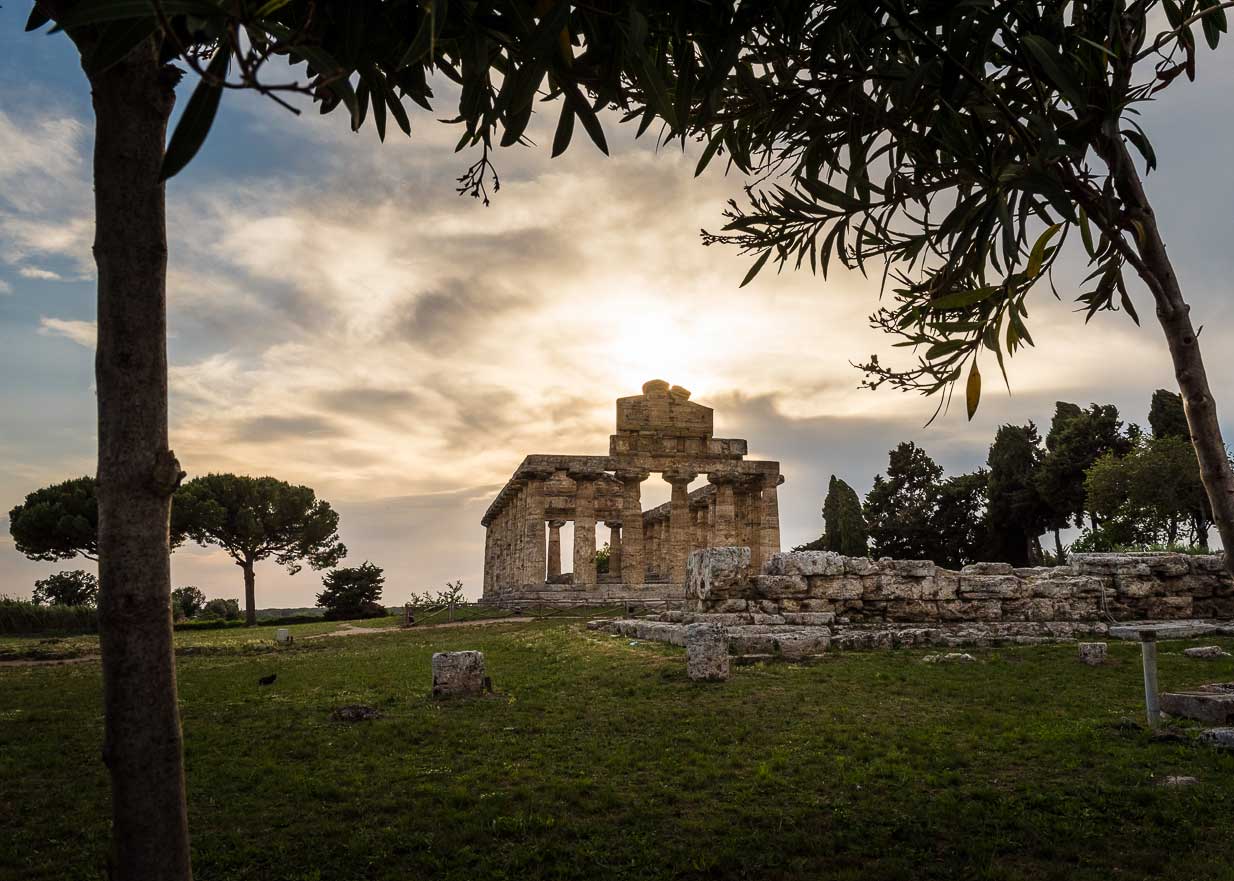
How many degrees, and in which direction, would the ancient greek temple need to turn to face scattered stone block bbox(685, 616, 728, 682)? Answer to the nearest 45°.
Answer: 0° — it already faces it

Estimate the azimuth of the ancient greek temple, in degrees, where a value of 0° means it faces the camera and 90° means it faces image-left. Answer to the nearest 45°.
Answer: approximately 0°

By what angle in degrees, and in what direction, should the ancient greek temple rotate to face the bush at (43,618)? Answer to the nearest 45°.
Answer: approximately 90° to its right

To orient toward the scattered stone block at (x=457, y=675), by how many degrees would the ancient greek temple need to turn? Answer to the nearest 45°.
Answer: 0° — it already faces it

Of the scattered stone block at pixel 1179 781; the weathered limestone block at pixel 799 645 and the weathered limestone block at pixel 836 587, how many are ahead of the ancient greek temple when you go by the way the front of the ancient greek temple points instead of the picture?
3

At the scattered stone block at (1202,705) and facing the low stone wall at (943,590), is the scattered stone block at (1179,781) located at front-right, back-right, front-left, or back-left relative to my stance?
back-left

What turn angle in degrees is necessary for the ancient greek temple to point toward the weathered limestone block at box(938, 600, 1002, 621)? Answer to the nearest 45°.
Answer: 0° — it already faces it
